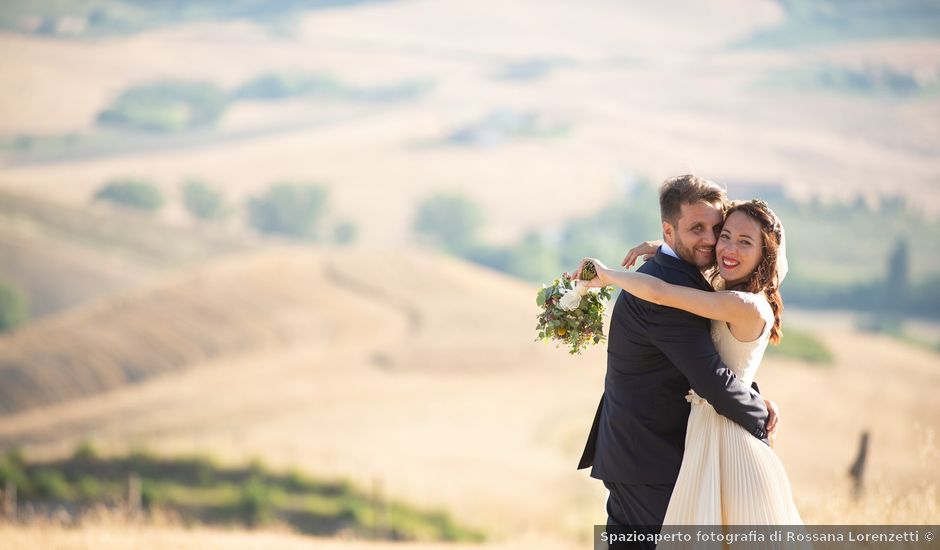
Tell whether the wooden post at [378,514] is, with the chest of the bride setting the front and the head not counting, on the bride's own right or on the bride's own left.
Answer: on the bride's own right

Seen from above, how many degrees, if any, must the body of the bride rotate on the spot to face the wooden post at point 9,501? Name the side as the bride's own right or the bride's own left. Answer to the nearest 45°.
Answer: approximately 45° to the bride's own right

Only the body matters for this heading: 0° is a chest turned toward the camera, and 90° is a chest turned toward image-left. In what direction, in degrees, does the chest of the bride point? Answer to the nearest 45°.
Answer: approximately 90°

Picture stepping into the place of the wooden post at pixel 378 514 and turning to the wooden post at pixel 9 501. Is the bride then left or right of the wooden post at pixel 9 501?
left
